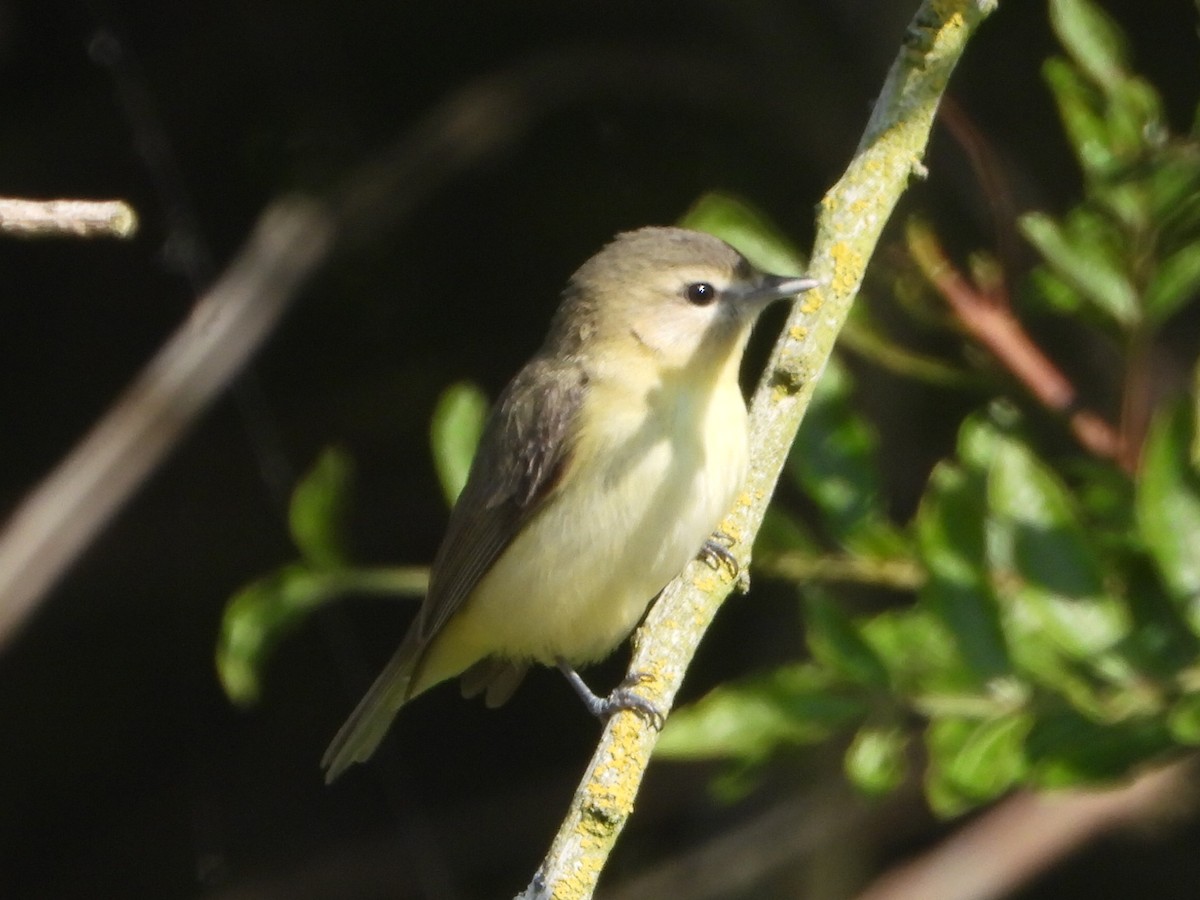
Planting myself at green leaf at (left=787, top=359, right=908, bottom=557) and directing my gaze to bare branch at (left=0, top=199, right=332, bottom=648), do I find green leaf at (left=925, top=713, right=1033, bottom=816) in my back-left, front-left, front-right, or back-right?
back-left

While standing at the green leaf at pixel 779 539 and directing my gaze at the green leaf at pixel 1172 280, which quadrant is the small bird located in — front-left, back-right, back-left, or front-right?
back-right

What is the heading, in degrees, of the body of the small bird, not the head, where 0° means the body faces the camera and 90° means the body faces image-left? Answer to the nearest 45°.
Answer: approximately 315°

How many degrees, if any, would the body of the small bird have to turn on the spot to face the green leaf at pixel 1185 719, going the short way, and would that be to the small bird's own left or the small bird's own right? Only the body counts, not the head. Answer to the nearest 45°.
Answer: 0° — it already faces it

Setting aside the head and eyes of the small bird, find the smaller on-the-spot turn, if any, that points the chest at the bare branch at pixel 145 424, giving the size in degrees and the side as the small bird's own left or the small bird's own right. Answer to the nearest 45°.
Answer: approximately 180°
